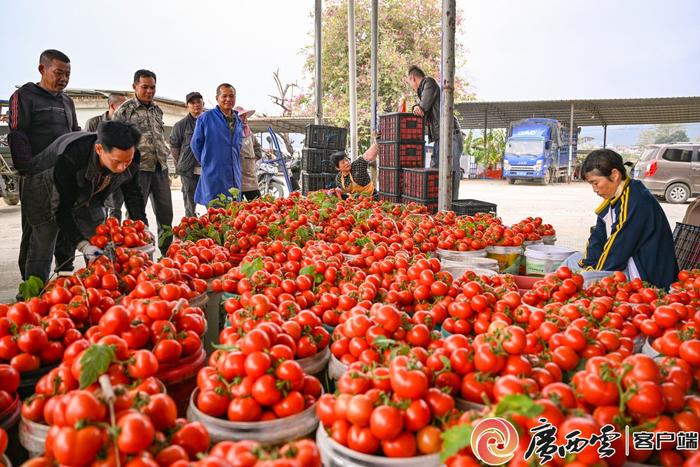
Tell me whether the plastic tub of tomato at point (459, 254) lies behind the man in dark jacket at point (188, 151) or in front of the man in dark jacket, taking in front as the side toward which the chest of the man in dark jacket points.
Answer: in front

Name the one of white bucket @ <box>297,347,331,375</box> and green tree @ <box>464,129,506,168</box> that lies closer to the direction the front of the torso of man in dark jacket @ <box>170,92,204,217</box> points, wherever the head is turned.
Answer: the white bucket

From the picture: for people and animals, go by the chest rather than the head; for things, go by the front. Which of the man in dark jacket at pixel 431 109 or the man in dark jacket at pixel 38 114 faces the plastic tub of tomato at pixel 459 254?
the man in dark jacket at pixel 38 114

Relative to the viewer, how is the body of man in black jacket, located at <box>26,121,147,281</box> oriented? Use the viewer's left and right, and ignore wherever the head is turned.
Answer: facing the viewer and to the right of the viewer

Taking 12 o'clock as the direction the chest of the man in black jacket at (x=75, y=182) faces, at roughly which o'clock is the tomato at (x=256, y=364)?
The tomato is roughly at 1 o'clock from the man in black jacket.

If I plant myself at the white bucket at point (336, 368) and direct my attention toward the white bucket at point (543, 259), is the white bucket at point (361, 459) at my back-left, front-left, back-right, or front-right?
back-right

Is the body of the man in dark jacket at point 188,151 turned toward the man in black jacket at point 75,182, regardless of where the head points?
no

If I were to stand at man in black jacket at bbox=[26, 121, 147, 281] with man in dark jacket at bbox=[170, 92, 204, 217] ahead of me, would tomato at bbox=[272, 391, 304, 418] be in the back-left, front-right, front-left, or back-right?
back-right

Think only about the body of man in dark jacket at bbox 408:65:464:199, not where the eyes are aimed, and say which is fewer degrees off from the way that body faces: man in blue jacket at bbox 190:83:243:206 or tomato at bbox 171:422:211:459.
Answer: the man in blue jacket

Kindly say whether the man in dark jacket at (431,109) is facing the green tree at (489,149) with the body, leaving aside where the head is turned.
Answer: no

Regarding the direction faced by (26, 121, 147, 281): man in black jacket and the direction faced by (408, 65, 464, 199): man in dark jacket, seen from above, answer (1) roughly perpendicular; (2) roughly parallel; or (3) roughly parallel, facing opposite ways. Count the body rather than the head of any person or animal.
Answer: roughly parallel, facing opposite ways

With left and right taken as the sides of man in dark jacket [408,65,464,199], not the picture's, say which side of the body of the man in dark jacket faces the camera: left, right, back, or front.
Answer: left

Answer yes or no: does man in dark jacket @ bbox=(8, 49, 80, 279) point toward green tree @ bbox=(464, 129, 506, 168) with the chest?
no

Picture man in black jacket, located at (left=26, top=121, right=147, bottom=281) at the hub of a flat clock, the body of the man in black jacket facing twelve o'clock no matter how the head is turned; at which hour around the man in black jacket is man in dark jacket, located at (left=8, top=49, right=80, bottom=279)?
The man in dark jacket is roughly at 7 o'clock from the man in black jacket.

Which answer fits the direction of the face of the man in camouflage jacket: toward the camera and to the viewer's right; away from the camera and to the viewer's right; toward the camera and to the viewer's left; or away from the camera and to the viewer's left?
toward the camera and to the viewer's right

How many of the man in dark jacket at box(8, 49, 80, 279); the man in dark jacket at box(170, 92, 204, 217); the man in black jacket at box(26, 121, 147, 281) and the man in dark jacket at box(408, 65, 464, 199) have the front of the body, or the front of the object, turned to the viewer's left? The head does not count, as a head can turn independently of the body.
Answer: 1

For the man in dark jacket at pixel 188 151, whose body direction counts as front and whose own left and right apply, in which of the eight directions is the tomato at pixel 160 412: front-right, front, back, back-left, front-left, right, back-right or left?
front-right
